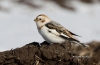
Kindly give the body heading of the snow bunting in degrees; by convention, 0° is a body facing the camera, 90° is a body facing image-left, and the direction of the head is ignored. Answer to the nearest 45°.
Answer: approximately 90°
